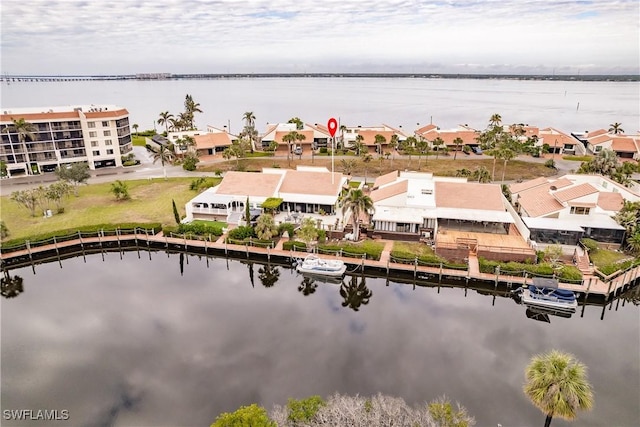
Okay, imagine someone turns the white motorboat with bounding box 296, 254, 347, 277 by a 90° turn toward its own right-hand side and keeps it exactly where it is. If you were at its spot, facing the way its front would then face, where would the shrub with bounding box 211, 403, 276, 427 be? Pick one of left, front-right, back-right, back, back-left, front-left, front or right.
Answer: front

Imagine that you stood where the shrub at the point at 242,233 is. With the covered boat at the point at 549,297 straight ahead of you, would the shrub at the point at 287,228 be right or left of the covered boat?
left

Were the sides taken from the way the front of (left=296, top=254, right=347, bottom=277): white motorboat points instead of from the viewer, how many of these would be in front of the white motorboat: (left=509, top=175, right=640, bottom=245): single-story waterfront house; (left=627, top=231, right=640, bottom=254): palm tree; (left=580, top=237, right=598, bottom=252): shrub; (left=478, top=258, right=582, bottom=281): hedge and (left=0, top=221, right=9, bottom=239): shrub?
4

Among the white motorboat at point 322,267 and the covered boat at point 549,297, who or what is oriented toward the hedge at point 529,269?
the white motorboat

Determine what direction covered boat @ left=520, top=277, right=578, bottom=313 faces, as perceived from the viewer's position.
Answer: facing to the right of the viewer

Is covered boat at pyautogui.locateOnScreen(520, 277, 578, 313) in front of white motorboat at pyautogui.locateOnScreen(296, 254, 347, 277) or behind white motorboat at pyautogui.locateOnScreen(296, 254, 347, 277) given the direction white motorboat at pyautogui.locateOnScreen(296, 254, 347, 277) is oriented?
in front

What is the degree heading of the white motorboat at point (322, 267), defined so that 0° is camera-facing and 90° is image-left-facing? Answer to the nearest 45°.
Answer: approximately 270°

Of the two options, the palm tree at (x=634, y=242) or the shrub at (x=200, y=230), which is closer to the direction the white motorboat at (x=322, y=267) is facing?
the palm tree

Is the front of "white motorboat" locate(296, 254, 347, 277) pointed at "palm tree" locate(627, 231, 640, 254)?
yes

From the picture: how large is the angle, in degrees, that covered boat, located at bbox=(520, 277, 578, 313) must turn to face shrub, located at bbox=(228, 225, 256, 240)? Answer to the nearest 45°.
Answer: approximately 180°

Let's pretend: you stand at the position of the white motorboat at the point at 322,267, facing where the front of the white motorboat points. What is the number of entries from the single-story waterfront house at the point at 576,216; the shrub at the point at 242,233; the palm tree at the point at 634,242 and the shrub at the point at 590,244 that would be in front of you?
3

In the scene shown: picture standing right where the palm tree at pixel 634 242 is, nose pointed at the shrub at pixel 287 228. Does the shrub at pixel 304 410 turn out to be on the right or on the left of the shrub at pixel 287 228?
left

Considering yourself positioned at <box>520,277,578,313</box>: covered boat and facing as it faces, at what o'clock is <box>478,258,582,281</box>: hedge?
The hedge is roughly at 8 o'clock from the covered boat.

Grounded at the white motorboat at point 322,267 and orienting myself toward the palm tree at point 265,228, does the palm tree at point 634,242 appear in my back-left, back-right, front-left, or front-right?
back-right
